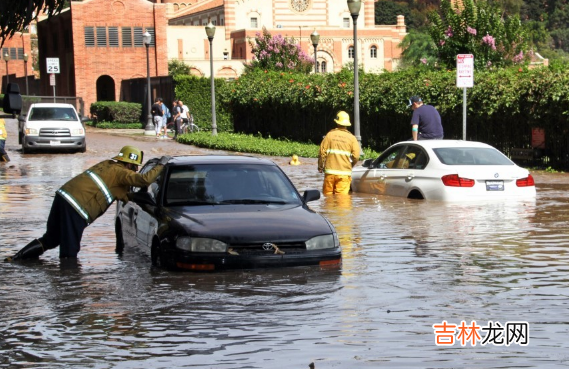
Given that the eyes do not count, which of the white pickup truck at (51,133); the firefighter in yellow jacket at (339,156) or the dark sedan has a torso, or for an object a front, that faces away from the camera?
the firefighter in yellow jacket

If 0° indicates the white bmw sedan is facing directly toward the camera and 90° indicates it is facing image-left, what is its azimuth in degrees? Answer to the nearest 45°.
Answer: approximately 135°

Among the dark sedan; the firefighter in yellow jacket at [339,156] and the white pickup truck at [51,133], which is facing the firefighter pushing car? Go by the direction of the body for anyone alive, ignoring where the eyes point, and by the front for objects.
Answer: the white pickup truck

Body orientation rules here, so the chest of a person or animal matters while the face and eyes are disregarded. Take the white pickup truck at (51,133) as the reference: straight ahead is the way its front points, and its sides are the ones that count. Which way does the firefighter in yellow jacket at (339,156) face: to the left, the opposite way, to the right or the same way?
the opposite way

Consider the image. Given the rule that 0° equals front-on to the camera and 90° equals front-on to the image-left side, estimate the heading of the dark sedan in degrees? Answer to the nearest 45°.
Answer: approximately 315°

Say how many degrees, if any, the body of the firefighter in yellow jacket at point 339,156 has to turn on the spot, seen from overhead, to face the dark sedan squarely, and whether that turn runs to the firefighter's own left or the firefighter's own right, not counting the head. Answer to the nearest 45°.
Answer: approximately 180°

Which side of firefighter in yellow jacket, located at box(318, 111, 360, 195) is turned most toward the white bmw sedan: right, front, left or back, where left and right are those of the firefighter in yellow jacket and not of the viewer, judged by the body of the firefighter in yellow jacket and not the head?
right

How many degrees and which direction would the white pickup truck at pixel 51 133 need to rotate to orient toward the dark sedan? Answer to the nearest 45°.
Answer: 0° — it already faces it

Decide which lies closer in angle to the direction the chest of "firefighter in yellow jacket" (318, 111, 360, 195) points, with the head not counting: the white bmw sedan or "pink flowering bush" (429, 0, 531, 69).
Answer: the pink flowering bush

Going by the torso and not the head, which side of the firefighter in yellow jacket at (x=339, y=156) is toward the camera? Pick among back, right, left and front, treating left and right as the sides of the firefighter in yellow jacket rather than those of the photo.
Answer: back
